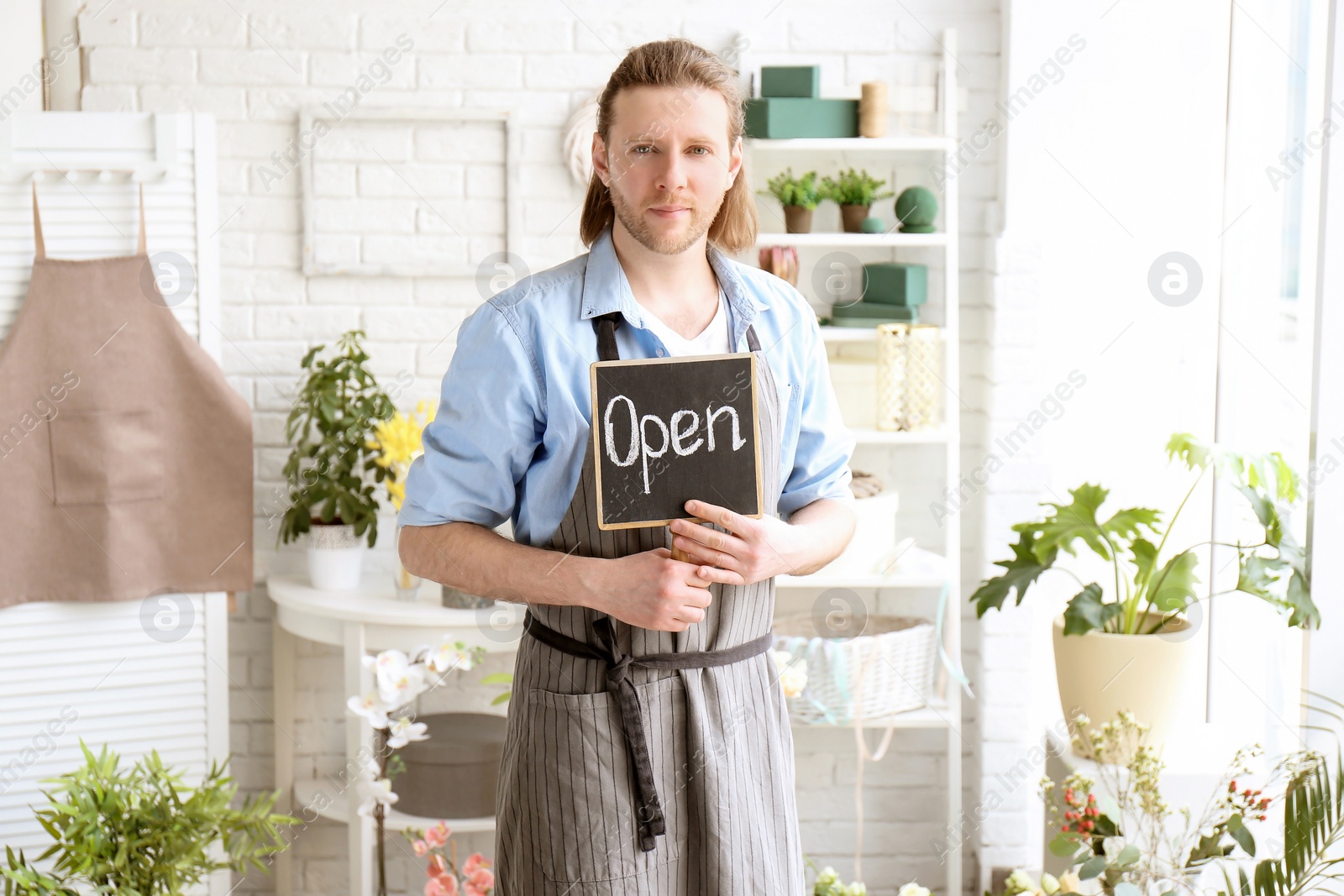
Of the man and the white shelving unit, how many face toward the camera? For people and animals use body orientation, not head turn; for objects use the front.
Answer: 2

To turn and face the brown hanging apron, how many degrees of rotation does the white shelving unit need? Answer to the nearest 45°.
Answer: approximately 90° to its right

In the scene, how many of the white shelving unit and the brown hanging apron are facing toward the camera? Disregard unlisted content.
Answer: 2

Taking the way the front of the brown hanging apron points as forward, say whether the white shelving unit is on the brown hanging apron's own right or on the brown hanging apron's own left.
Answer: on the brown hanging apron's own left

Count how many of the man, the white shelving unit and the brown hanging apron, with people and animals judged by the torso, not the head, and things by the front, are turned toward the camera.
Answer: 3

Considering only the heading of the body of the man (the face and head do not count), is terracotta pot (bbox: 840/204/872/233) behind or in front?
behind

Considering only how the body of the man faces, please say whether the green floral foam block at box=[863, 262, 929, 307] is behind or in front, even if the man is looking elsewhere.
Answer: behind

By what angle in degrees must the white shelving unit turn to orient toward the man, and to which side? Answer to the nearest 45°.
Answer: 0° — it already faces them

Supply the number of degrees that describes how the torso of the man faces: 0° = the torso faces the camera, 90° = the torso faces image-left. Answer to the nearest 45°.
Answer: approximately 0°
